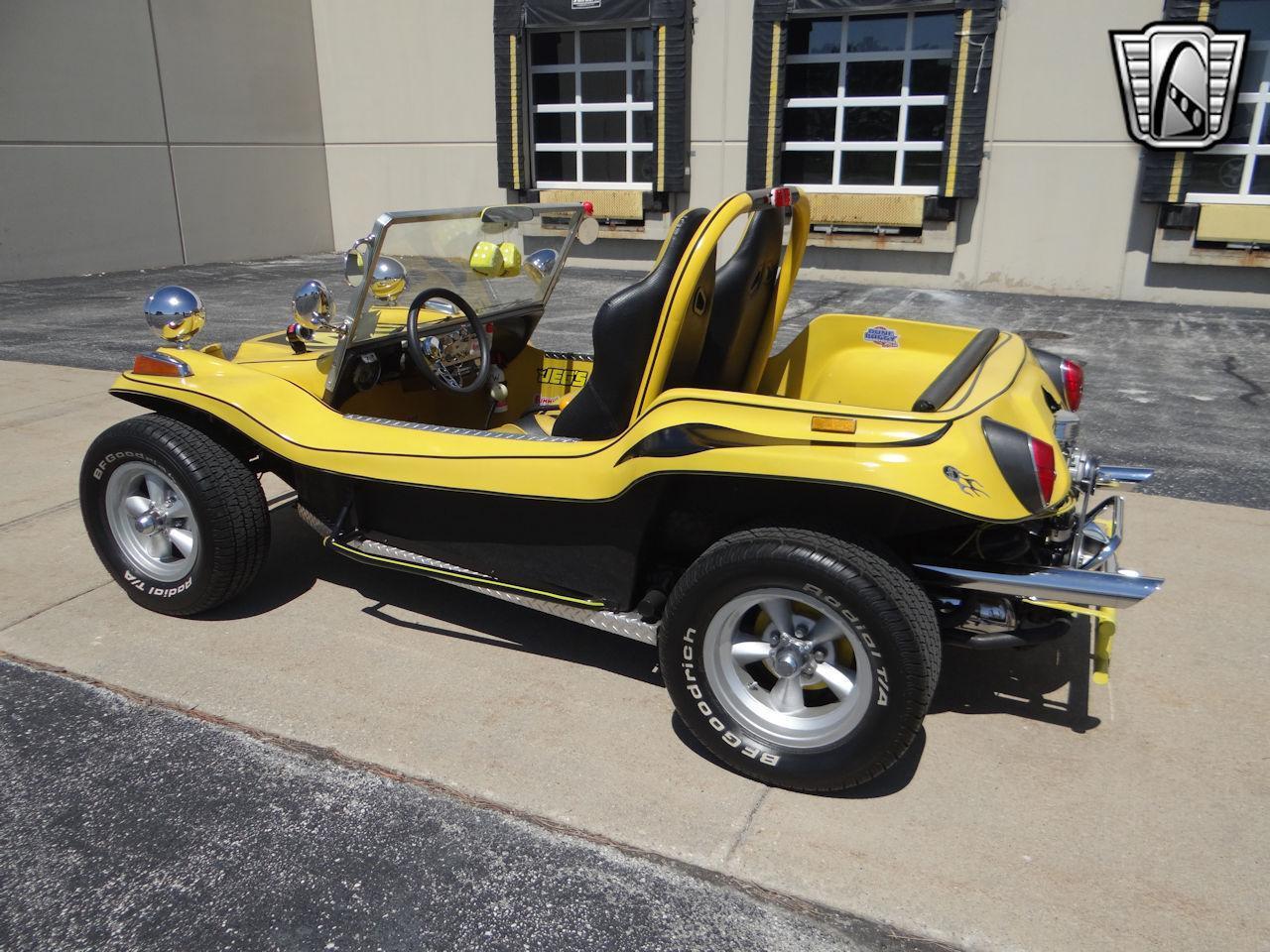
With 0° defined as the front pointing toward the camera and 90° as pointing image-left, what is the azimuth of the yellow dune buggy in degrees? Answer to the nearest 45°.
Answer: approximately 135°
